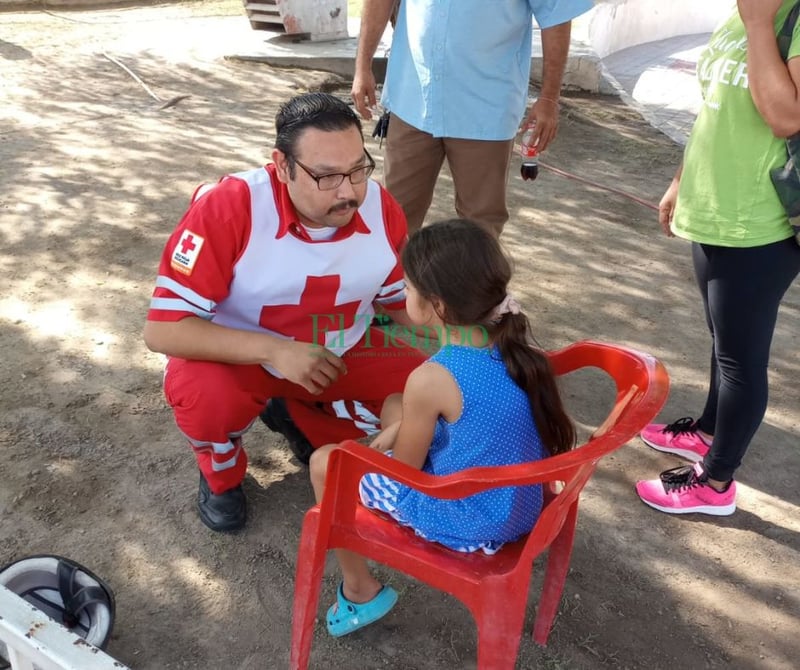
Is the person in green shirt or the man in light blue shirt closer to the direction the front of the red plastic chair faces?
the man in light blue shirt

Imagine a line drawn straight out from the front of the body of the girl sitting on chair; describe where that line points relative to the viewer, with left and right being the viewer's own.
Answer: facing away from the viewer and to the left of the viewer

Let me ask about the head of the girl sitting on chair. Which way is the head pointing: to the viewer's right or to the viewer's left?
to the viewer's left

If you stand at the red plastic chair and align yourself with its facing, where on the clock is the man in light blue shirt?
The man in light blue shirt is roughly at 1 o'clock from the red plastic chair.

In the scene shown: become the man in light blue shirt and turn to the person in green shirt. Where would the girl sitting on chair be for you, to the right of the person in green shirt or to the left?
right

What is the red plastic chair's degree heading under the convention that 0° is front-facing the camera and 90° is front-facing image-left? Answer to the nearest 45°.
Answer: approximately 135°

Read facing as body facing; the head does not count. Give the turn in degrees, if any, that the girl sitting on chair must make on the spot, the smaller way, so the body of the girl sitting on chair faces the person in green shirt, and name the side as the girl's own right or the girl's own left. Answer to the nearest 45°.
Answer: approximately 90° to the girl's own right

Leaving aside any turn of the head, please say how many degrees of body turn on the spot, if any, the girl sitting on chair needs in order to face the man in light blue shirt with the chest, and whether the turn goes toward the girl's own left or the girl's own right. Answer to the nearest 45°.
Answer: approximately 45° to the girl's own right
